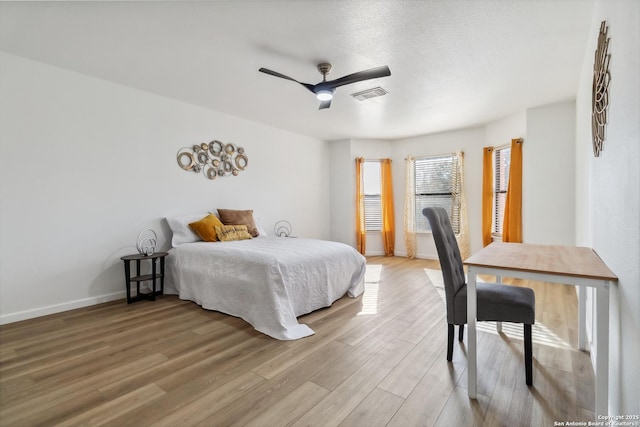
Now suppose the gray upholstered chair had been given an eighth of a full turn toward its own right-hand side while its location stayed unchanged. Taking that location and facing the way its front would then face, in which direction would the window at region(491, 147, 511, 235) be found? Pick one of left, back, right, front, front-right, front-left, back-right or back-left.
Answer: back-left

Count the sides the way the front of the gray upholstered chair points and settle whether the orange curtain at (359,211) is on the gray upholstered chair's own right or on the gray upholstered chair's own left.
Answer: on the gray upholstered chair's own left

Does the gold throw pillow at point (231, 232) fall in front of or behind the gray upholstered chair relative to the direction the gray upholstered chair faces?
behind

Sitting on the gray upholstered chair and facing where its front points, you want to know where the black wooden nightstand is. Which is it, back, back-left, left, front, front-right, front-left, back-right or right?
back

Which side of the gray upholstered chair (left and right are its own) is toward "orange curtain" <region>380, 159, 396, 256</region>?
left

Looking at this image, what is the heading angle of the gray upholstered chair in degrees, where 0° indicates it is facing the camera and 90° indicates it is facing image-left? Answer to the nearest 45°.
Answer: approximately 270°

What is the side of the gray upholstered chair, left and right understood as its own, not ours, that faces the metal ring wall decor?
back

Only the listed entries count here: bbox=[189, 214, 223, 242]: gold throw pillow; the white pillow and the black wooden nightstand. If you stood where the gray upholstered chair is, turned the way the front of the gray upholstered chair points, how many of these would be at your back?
3

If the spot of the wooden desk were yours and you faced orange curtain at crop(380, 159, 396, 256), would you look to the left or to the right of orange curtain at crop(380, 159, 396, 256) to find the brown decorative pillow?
left

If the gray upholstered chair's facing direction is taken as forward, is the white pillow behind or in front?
behind

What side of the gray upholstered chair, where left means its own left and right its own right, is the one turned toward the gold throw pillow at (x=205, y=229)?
back
